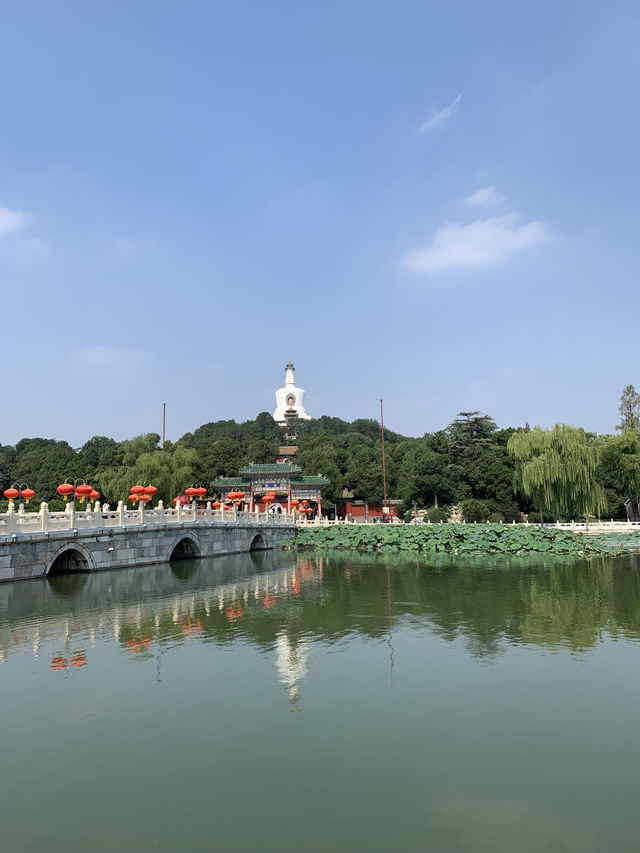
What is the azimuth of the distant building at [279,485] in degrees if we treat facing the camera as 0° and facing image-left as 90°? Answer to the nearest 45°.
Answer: approximately 0°

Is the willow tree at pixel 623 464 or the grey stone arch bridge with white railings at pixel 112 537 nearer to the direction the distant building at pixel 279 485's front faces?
the grey stone arch bridge with white railings

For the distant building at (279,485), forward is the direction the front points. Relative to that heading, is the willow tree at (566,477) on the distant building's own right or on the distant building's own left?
on the distant building's own left

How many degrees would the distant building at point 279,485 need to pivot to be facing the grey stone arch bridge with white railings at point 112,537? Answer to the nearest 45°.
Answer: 0° — it already faces it

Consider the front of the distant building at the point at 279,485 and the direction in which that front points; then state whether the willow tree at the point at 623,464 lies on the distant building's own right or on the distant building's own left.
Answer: on the distant building's own left
